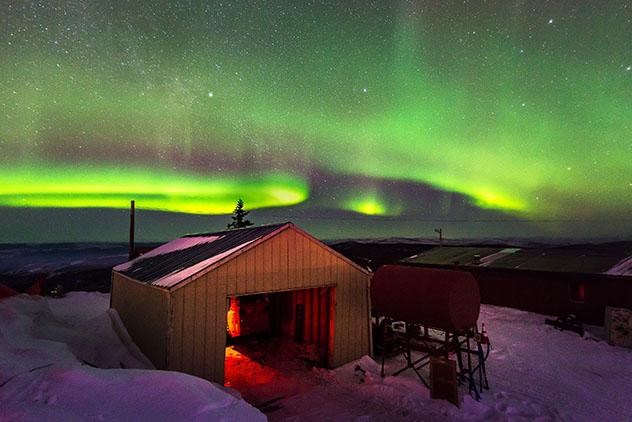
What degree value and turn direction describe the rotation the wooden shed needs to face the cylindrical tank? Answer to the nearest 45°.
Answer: approximately 45° to its left

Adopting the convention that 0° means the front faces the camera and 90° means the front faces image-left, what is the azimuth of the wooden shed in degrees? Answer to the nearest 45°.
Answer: approximately 315°
